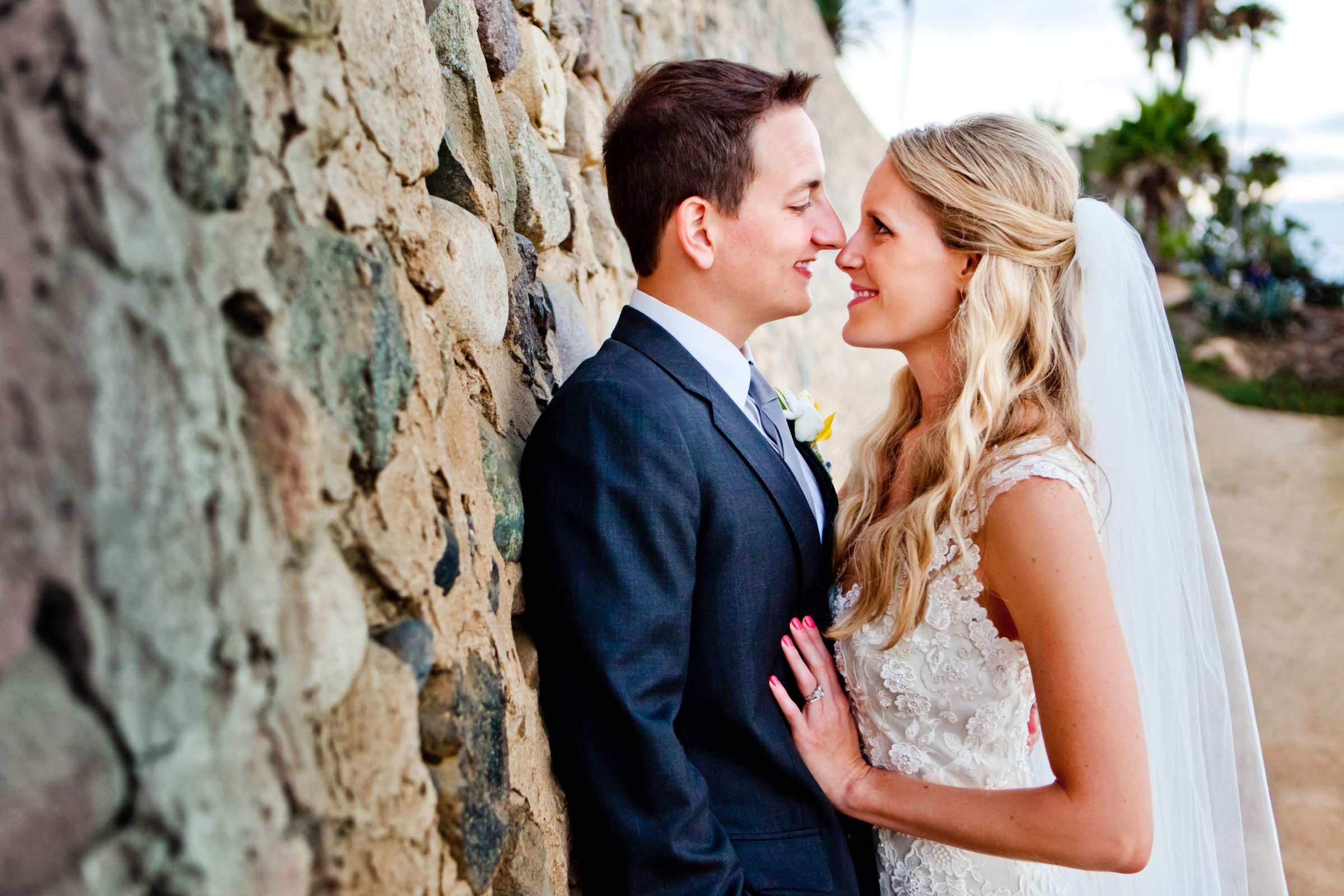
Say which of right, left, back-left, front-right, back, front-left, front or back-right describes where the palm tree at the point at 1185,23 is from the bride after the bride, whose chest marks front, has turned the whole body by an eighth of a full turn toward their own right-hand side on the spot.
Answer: front-right

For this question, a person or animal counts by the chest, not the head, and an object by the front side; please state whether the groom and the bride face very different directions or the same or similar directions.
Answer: very different directions

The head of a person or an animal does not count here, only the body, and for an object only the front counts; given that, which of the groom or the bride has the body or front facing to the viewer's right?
the groom

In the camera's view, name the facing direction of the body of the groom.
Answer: to the viewer's right

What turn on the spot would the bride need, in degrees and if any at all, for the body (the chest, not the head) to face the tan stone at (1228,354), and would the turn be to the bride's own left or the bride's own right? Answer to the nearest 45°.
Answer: approximately 90° to the bride's own right

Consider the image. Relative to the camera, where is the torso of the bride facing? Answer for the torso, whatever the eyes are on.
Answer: to the viewer's left

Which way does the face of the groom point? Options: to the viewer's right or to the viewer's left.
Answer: to the viewer's right

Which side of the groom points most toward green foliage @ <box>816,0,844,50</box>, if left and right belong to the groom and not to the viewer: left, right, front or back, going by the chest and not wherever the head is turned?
left

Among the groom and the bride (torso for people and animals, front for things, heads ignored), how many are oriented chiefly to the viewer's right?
1

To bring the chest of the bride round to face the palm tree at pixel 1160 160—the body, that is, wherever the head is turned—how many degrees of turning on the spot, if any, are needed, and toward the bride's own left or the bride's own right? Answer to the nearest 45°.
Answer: approximately 90° to the bride's own right
